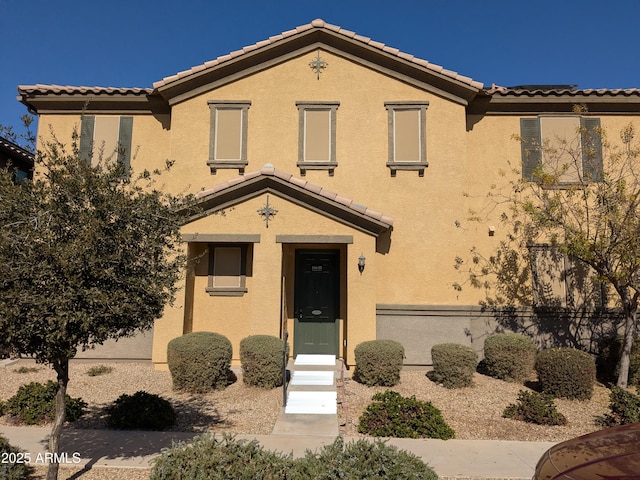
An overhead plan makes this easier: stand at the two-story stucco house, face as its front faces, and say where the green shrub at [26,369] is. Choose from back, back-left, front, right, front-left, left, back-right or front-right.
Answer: right

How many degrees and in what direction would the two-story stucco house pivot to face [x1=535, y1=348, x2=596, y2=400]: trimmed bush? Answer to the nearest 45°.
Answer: approximately 45° to its left

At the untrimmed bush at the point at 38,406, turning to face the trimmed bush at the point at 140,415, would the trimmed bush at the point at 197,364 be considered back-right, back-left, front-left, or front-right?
front-left

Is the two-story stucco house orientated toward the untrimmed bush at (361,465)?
yes

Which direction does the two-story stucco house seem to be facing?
toward the camera

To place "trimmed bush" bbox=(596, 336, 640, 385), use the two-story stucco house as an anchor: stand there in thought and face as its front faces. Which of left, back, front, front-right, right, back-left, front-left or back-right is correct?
left

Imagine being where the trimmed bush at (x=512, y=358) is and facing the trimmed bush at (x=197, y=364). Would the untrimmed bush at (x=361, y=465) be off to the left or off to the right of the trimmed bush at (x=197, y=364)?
left

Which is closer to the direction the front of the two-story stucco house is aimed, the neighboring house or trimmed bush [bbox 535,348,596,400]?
the trimmed bush

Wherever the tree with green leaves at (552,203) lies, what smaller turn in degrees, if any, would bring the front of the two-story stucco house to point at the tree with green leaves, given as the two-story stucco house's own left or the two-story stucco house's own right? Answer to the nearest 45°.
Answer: approximately 90° to the two-story stucco house's own left

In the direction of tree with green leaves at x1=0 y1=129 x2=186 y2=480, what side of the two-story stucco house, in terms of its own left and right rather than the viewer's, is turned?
front

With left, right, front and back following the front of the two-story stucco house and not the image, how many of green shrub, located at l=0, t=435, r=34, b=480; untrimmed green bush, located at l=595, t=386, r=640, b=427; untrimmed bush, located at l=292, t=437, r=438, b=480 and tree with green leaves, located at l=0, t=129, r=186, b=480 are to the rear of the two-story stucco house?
0

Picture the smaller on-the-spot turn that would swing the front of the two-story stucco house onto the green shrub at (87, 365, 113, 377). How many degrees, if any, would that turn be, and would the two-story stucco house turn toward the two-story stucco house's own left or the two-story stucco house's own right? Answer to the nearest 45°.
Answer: approximately 90° to the two-story stucco house's own right

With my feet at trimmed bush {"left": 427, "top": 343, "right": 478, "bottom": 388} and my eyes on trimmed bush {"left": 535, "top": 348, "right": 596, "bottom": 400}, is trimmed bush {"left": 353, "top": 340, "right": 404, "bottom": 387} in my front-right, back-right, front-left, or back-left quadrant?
back-right
